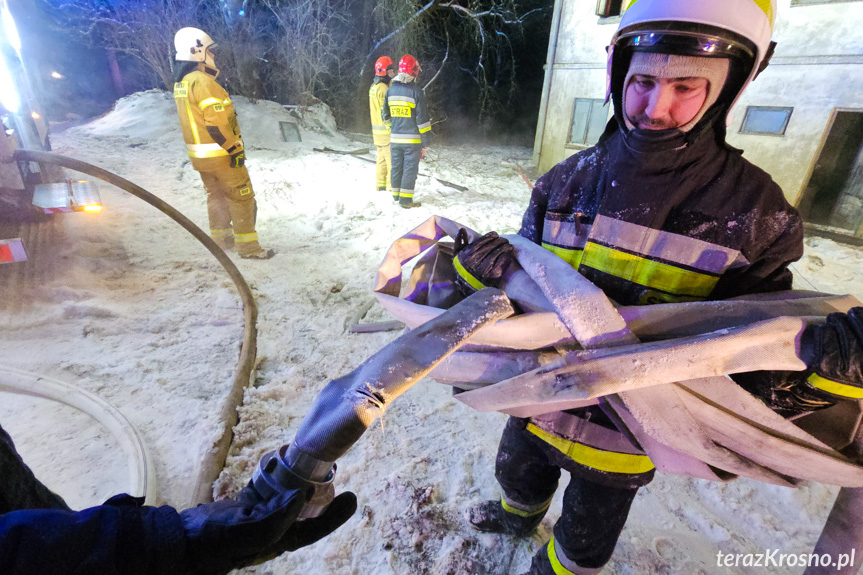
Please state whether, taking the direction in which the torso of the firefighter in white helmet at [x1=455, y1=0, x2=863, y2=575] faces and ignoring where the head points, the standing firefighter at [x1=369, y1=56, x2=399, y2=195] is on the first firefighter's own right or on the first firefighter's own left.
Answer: on the first firefighter's own right

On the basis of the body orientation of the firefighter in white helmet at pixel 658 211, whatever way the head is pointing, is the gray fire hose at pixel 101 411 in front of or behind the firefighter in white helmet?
in front

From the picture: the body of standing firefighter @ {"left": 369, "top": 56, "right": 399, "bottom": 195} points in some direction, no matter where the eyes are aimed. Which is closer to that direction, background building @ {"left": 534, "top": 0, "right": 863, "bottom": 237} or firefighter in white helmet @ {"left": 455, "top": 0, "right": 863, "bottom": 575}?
the background building

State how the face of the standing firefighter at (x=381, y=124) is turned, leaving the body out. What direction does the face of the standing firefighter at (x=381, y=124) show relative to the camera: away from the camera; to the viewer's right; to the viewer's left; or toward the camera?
to the viewer's right

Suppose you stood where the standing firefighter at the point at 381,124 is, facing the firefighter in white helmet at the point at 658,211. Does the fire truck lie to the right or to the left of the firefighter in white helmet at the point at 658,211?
right

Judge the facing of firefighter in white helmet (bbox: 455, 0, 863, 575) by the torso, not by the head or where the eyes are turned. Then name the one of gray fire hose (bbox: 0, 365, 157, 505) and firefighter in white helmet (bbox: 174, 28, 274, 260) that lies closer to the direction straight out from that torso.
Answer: the gray fire hose

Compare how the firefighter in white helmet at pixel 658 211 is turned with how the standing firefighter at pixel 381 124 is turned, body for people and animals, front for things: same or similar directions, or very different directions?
very different directions

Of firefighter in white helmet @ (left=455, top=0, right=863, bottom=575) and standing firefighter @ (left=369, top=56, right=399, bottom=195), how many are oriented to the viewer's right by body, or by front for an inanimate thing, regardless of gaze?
1

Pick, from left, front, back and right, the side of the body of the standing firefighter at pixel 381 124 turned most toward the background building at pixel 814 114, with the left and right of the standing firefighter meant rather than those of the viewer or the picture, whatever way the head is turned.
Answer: front

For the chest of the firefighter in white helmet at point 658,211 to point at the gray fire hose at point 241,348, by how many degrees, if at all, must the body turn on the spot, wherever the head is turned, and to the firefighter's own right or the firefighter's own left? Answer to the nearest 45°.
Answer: approximately 45° to the firefighter's own right

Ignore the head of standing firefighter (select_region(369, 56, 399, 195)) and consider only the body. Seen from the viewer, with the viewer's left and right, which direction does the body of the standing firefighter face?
facing to the right of the viewer
